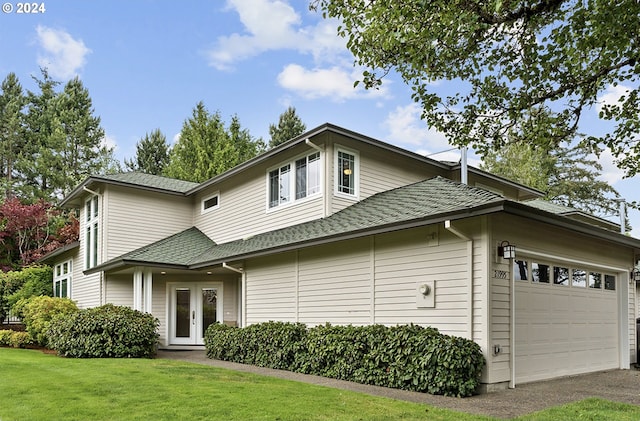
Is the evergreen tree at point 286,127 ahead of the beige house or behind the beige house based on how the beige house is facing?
behind

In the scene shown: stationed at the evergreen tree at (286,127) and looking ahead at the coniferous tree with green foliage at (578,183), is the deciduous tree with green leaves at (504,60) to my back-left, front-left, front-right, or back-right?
front-right

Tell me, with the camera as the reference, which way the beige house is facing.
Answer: facing the viewer and to the right of the viewer
